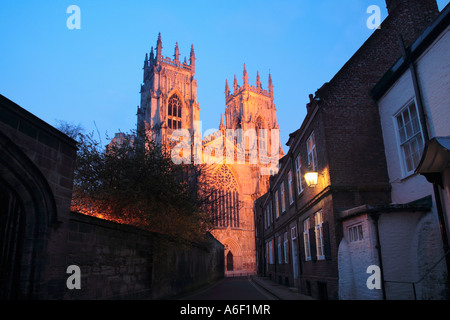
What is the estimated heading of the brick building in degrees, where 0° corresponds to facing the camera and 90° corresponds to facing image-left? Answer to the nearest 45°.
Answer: approximately 90°

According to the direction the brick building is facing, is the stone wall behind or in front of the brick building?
in front
